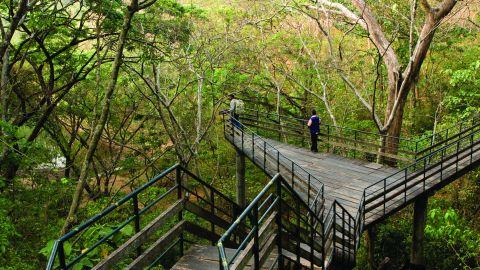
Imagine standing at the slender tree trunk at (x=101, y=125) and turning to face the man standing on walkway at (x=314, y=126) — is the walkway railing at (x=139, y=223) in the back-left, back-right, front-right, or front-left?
back-right
